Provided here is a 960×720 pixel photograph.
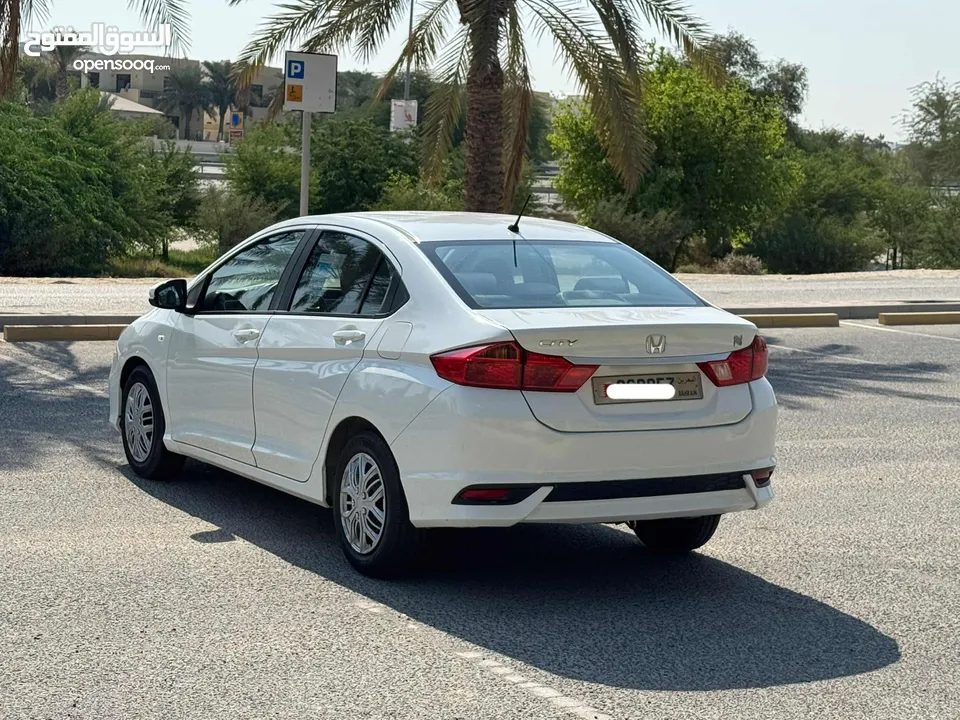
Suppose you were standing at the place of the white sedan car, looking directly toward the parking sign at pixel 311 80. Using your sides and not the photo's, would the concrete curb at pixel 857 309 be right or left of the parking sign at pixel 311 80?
right

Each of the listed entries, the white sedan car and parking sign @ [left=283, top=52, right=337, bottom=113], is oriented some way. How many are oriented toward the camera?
1

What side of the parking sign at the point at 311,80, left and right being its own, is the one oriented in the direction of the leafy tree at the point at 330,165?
back

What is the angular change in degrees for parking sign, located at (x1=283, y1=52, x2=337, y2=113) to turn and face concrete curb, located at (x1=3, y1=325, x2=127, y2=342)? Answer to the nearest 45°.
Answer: approximately 45° to its right

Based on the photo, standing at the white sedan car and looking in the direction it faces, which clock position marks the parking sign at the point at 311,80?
The parking sign is roughly at 1 o'clock from the white sedan car.

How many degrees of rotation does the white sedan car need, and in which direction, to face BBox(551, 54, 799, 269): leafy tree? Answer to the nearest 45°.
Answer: approximately 45° to its right

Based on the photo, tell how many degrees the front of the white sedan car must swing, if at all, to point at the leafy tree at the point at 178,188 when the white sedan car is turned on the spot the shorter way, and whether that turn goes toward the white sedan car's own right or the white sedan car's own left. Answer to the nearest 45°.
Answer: approximately 45° to the white sedan car's own right

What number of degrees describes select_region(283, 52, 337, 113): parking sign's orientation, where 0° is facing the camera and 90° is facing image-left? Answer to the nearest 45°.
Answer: approximately 0°

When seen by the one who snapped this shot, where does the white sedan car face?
facing away from the viewer and to the left of the viewer
